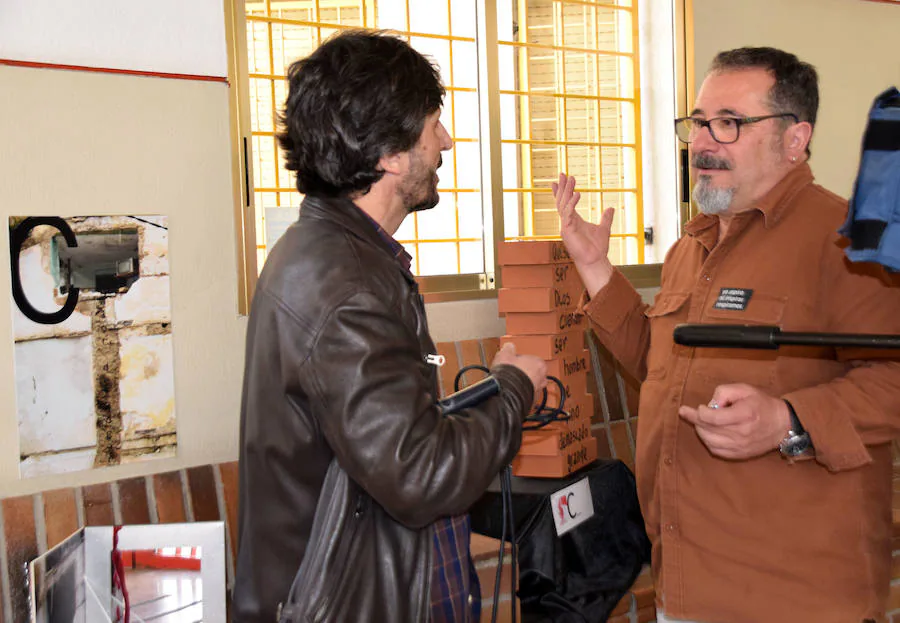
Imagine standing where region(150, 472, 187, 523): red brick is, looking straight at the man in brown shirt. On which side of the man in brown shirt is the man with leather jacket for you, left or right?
right

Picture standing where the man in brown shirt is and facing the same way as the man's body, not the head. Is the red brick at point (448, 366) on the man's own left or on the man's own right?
on the man's own right

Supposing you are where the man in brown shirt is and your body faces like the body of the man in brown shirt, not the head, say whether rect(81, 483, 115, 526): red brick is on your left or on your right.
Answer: on your right

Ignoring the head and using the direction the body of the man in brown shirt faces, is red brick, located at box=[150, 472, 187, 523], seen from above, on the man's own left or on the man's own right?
on the man's own right

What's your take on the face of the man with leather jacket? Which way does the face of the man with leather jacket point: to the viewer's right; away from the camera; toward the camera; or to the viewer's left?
to the viewer's right

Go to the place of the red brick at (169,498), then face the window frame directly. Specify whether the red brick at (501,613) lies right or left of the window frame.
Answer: right
